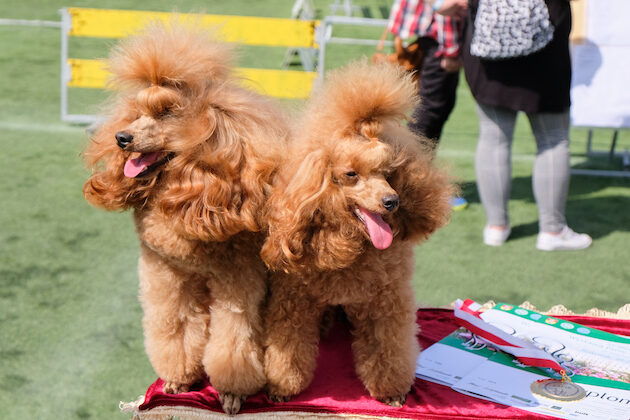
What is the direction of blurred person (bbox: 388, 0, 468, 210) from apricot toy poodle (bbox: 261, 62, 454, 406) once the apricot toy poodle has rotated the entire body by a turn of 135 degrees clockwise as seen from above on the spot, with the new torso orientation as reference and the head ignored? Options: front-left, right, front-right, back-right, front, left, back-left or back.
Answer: front-right

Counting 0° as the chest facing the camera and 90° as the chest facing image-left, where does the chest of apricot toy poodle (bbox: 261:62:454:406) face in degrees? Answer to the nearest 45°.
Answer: approximately 0°

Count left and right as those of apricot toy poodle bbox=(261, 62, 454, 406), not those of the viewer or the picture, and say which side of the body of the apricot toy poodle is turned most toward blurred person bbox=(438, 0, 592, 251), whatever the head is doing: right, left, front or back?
back

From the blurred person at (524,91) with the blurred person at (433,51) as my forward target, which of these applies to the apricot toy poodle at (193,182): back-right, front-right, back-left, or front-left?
back-left
